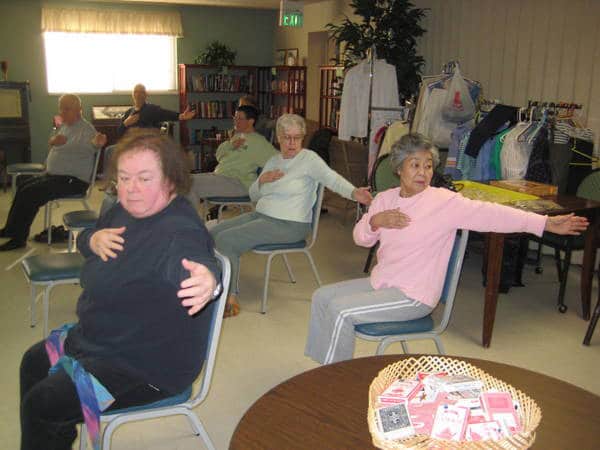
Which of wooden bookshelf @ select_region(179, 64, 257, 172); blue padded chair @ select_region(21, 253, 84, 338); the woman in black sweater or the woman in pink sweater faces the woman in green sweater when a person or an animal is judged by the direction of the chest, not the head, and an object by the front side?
the wooden bookshelf

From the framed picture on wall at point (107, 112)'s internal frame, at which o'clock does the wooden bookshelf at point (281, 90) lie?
The wooden bookshelf is roughly at 9 o'clock from the framed picture on wall.

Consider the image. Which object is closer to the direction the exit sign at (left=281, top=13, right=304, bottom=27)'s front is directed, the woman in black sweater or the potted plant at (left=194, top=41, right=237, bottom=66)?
the woman in black sweater

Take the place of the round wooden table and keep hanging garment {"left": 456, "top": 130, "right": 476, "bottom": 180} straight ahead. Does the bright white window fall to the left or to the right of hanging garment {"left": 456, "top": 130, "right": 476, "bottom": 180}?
left

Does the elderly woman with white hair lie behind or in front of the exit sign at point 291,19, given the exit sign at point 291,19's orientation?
in front

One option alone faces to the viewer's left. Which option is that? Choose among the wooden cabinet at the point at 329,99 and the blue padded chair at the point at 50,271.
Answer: the blue padded chair

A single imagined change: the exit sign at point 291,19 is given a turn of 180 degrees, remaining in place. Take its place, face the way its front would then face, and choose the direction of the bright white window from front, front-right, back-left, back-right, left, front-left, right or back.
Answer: front-left
